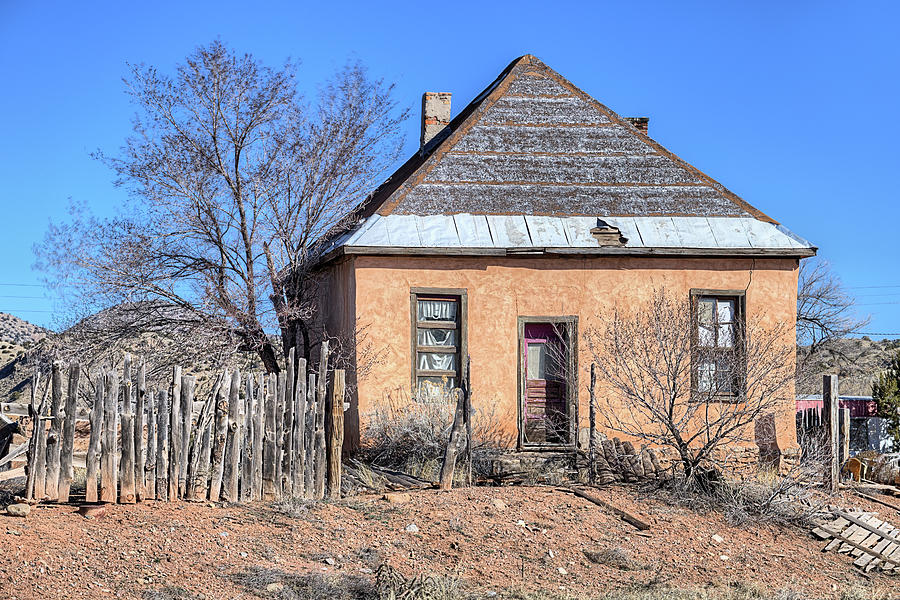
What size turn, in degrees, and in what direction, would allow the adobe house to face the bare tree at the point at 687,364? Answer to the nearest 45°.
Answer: approximately 90° to its left

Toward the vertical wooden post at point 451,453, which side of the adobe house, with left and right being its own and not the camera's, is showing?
front

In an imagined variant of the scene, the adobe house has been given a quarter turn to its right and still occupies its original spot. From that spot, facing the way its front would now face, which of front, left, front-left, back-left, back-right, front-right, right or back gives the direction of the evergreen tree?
back-right

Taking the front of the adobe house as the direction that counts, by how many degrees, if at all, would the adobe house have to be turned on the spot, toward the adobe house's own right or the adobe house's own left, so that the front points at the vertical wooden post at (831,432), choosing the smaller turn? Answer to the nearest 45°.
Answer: approximately 90° to the adobe house's own left

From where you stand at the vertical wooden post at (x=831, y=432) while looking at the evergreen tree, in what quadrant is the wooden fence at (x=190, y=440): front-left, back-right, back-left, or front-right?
back-left

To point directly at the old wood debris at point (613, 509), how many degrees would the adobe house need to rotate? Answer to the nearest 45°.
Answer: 0° — it already faces it

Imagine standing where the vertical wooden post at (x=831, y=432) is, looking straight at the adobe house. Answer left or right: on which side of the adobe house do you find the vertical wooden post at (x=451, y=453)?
left

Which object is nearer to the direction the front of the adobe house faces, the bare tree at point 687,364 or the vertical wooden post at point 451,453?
the vertical wooden post

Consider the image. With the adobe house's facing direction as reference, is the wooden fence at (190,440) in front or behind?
in front

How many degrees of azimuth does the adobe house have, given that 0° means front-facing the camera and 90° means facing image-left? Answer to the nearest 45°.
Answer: approximately 0°
